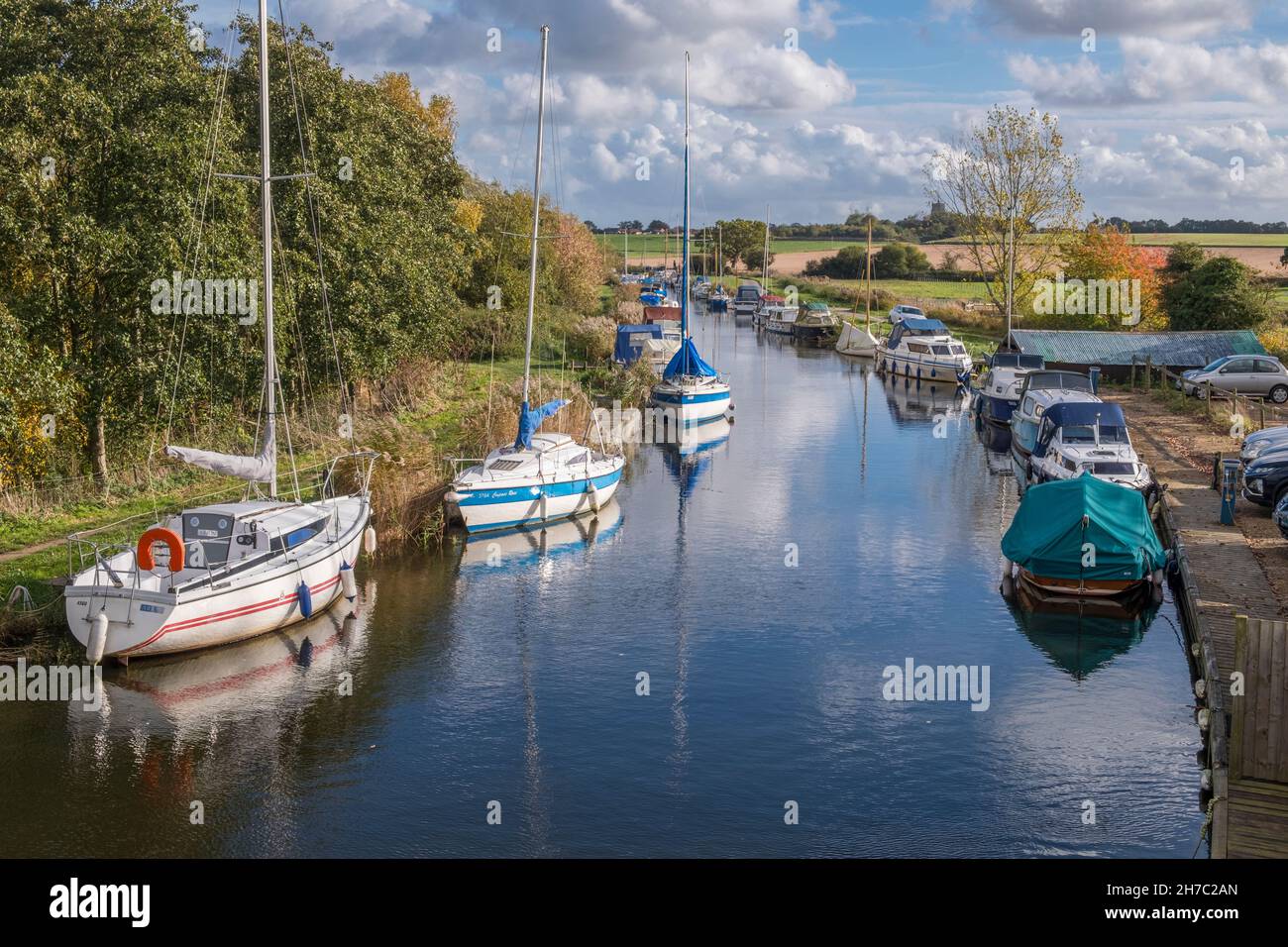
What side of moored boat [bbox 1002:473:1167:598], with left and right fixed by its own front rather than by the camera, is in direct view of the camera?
back

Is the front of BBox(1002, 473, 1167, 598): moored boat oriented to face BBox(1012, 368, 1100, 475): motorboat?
yes

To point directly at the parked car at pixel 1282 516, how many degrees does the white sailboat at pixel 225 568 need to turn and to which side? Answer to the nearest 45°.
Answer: approximately 45° to its right

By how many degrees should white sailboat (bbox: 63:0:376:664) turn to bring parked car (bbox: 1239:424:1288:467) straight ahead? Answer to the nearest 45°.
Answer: approximately 45° to its right

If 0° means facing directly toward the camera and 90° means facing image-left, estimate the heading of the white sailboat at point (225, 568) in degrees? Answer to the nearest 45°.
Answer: approximately 225°
